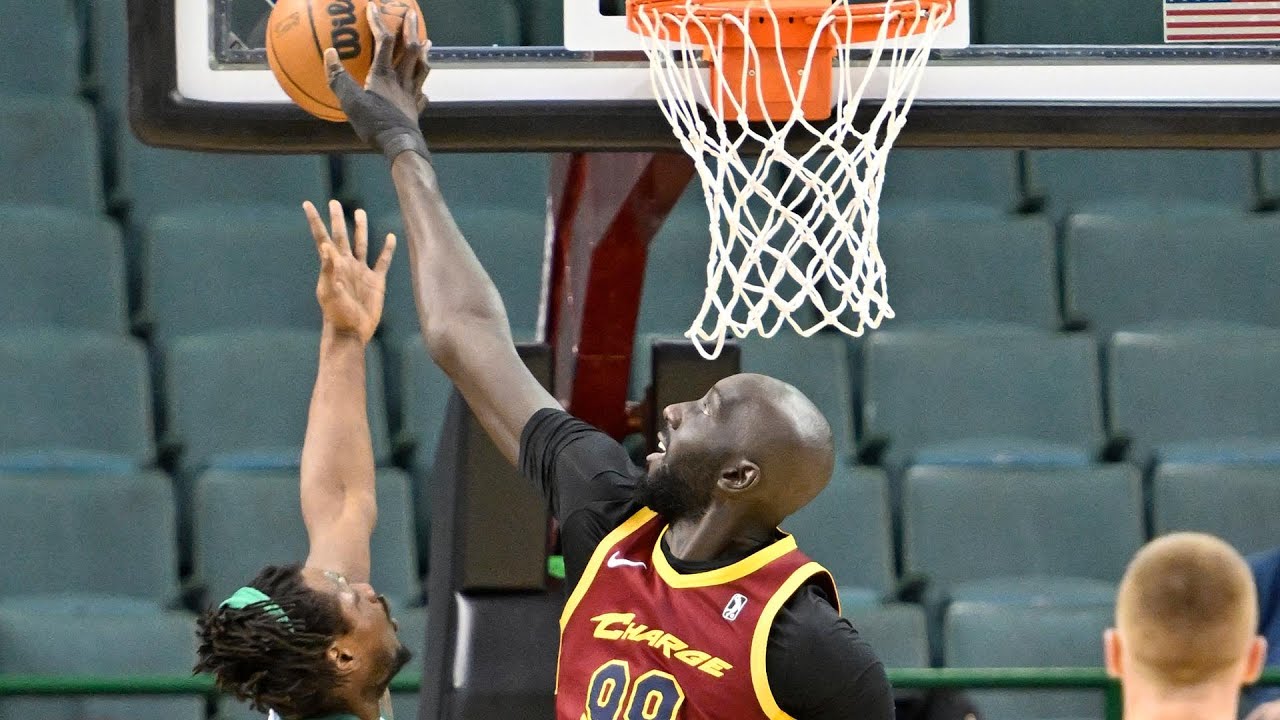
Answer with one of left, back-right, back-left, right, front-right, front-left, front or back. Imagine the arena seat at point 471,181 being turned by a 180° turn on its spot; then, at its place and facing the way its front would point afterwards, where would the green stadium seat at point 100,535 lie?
back-left

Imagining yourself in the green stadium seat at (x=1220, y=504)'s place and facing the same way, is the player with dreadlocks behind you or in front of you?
in front

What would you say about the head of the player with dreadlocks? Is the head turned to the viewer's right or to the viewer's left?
to the viewer's right

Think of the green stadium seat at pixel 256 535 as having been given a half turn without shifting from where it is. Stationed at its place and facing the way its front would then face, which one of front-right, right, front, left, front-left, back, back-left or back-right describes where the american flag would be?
back-right

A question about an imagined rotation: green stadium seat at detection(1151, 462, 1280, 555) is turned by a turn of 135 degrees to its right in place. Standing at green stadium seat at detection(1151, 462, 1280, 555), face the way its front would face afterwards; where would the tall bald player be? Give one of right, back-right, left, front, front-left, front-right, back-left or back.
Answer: back-left

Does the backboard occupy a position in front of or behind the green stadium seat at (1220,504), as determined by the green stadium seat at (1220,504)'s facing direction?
in front

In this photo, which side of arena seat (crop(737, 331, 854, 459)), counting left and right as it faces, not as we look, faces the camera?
front

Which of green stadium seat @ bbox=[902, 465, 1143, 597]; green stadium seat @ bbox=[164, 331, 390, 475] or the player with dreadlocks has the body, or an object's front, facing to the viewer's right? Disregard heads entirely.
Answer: the player with dreadlocks

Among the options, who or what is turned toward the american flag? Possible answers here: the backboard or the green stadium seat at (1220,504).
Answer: the green stadium seat

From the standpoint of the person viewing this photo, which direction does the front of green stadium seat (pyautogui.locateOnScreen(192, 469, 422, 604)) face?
facing the viewer

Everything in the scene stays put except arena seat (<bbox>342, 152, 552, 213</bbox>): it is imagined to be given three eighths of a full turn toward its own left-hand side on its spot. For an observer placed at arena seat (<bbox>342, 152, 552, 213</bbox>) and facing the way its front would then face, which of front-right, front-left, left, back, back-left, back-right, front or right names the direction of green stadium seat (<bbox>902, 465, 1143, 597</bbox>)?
right

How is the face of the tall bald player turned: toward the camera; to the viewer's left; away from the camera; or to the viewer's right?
to the viewer's left

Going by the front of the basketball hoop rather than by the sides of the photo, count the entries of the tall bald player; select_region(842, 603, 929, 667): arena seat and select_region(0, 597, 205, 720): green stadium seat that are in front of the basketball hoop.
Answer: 1

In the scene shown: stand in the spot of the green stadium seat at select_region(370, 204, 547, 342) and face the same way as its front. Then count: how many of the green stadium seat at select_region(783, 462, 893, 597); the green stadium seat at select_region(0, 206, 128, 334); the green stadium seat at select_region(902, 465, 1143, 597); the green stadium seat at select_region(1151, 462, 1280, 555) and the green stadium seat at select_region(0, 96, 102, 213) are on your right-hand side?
2
